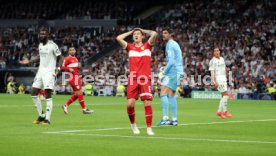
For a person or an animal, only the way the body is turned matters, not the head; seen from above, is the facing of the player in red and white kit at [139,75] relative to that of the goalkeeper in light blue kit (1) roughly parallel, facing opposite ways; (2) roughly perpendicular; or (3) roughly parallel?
roughly perpendicular

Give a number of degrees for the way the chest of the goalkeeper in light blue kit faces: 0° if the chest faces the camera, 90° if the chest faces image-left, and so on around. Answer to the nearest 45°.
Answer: approximately 90°

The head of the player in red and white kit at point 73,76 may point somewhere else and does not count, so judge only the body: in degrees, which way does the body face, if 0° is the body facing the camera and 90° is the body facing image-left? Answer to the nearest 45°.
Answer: approximately 315°

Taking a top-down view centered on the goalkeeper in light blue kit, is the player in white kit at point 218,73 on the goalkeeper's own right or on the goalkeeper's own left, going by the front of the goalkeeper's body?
on the goalkeeper's own right

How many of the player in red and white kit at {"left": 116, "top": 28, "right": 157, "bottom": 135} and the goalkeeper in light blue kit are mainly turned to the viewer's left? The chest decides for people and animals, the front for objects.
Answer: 1
